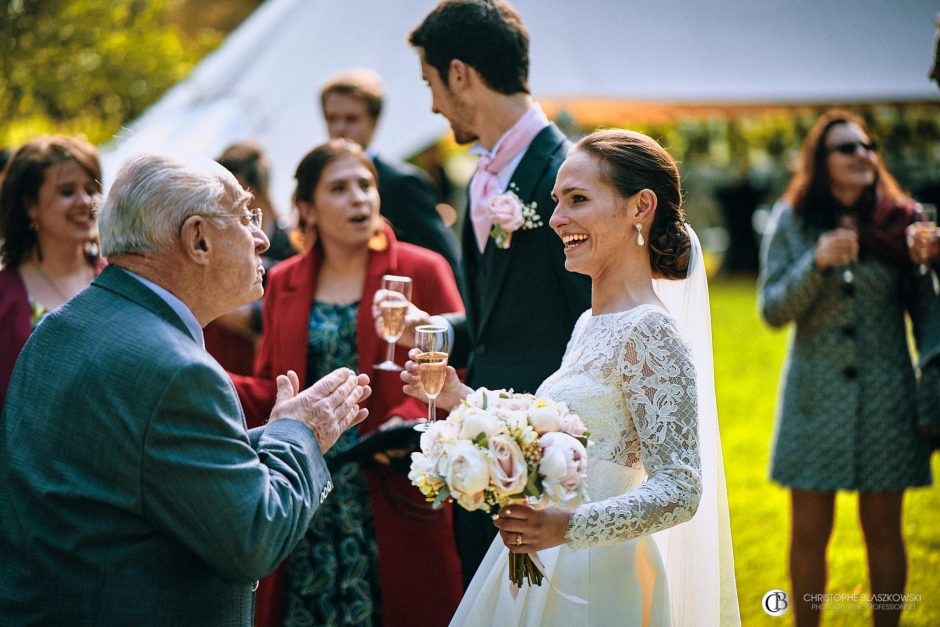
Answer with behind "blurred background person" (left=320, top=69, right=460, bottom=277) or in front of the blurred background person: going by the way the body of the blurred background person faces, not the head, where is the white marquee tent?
behind

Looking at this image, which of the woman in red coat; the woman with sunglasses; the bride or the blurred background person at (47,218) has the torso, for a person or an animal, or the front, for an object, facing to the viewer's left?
the bride

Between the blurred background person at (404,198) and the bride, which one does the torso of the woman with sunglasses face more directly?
the bride

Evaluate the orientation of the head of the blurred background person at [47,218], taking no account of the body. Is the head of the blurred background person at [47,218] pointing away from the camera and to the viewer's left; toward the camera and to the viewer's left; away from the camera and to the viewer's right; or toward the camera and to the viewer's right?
toward the camera and to the viewer's right

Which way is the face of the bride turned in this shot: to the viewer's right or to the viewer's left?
to the viewer's left

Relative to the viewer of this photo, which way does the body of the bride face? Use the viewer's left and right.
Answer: facing to the left of the viewer

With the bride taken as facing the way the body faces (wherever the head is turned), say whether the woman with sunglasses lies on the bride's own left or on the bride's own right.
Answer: on the bride's own right

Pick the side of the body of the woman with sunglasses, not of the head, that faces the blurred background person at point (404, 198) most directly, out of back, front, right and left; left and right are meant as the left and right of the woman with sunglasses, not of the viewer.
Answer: right

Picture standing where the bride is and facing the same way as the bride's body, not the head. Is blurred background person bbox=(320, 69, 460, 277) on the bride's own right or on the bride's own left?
on the bride's own right

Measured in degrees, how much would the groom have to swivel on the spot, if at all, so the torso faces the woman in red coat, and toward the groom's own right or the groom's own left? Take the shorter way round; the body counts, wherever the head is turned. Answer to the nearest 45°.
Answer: approximately 90° to the groom's own right

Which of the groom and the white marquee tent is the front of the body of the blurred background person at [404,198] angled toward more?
the groom

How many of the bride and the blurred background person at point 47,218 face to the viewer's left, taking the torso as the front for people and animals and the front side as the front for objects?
1

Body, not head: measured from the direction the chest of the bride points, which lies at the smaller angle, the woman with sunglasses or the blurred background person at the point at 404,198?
the blurred background person

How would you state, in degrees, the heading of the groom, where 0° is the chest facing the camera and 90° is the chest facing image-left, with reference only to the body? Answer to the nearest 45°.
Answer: approximately 45°
